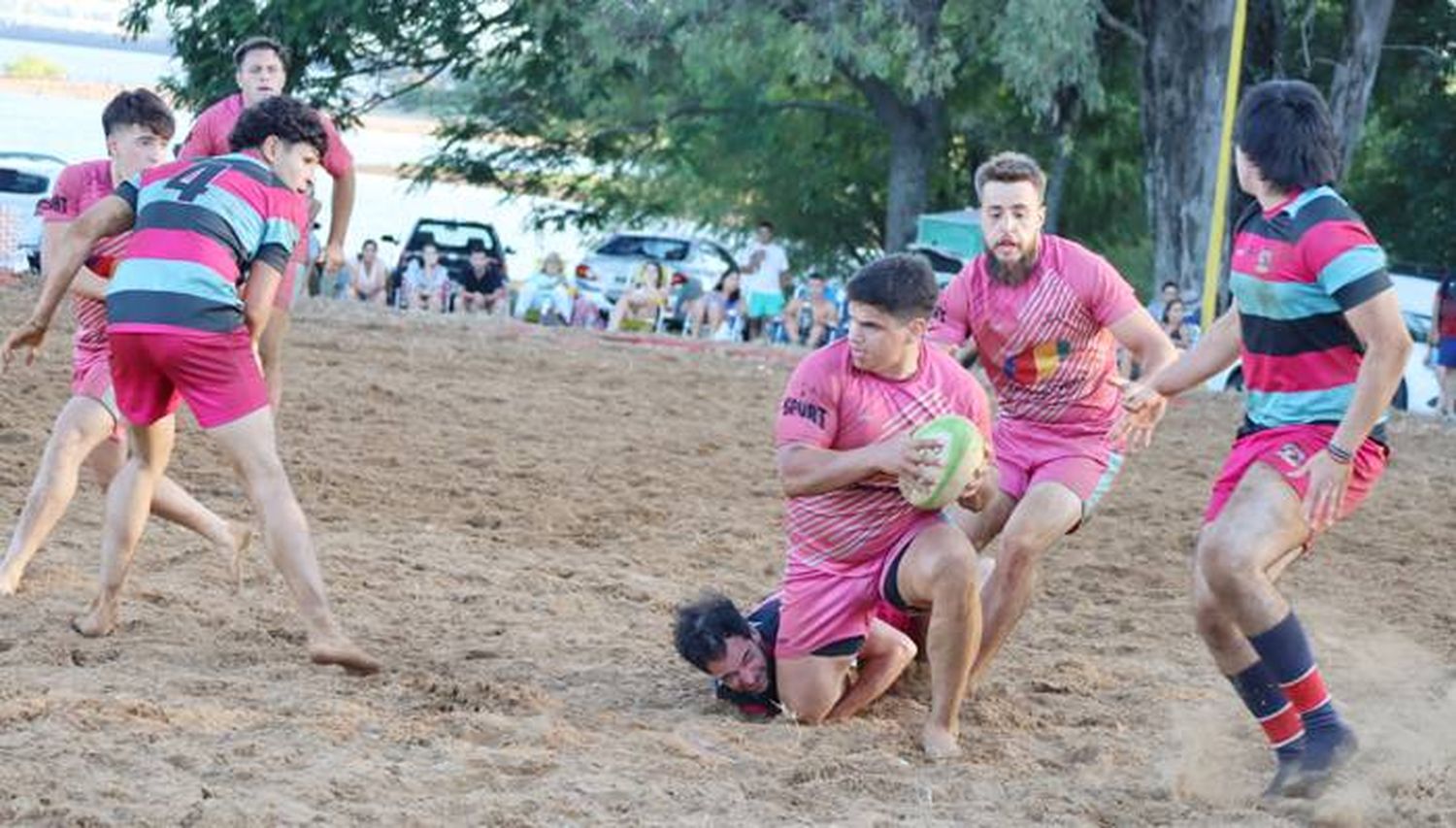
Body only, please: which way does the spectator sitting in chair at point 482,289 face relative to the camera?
toward the camera

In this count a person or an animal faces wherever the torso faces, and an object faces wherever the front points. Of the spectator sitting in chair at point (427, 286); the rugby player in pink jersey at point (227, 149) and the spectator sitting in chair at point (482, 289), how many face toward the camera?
3

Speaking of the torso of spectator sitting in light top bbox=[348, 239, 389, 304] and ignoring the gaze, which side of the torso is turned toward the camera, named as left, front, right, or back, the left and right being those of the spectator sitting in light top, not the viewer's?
front

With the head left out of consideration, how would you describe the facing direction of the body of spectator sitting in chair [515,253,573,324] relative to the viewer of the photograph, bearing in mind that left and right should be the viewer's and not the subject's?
facing the viewer

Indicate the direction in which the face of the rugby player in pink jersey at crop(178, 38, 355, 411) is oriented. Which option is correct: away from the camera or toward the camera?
toward the camera

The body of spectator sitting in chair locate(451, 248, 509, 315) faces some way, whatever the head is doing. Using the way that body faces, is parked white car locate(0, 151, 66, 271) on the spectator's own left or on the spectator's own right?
on the spectator's own right

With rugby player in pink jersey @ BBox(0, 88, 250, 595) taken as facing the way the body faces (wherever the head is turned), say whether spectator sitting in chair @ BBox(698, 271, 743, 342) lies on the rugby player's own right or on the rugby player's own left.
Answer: on the rugby player's own left

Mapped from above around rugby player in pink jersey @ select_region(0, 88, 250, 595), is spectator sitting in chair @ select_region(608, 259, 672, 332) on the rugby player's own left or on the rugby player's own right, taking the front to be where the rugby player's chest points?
on the rugby player's own left

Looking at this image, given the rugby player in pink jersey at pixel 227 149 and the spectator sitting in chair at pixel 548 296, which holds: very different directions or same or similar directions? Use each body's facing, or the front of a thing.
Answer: same or similar directions

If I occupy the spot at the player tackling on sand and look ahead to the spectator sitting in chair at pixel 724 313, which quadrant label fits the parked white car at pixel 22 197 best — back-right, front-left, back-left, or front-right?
front-left
